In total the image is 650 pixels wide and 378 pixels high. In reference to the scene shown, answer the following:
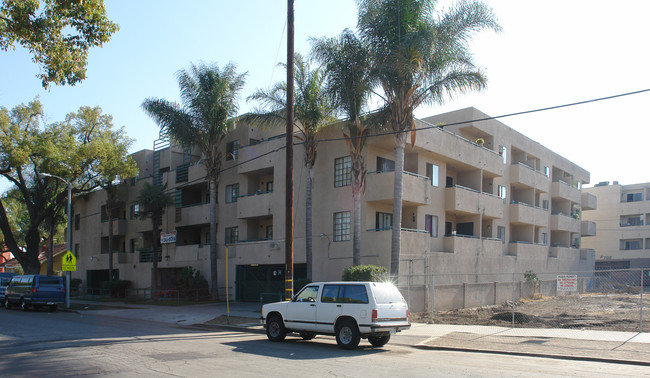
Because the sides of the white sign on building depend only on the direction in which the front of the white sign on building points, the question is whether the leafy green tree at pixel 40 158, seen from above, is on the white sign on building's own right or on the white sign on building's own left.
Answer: on the white sign on building's own right

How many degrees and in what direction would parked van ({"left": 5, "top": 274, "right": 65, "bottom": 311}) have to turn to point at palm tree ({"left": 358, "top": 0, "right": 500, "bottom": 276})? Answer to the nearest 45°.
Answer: approximately 180°

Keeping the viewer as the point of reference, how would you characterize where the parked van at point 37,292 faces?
facing away from the viewer and to the left of the viewer

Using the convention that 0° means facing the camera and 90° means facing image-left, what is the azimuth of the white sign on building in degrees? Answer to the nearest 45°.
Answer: approximately 45°

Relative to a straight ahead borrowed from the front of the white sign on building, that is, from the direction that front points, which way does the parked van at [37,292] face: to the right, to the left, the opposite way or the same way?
to the right

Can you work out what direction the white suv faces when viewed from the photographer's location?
facing away from the viewer and to the left of the viewer

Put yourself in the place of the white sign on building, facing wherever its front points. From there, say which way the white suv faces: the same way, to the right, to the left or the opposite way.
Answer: to the right

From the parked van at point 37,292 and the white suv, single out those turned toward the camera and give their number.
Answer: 0

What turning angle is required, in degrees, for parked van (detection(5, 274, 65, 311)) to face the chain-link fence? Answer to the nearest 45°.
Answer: approximately 180°

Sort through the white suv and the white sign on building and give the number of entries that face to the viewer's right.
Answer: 0

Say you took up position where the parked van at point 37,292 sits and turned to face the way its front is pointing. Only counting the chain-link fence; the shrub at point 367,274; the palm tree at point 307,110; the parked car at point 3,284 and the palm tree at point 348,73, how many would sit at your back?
4

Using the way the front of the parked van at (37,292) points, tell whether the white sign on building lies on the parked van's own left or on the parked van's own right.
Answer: on the parked van's own right
